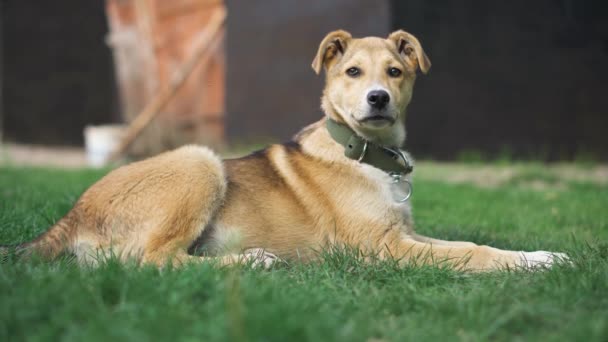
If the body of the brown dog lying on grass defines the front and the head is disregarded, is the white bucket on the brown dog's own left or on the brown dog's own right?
on the brown dog's own left

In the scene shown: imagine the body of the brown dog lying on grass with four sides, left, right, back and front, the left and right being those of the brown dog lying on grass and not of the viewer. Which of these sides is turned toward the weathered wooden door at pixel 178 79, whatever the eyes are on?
left

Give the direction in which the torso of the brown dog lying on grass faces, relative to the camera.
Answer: to the viewer's right
